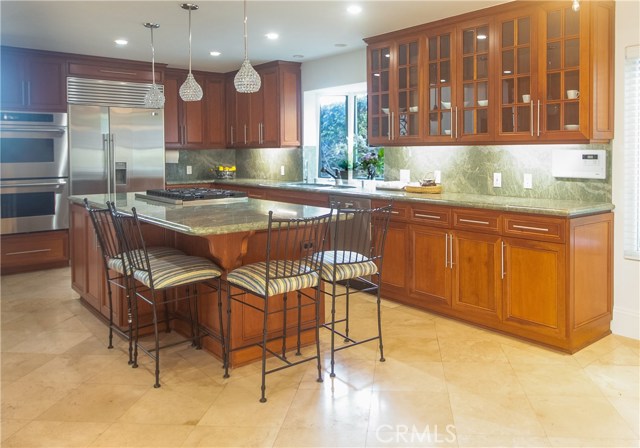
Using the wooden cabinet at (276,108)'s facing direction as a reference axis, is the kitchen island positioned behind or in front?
in front

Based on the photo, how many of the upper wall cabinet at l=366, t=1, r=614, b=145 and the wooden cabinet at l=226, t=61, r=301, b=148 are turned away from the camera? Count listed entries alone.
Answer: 0

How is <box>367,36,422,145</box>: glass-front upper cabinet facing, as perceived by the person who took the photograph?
facing the viewer and to the left of the viewer

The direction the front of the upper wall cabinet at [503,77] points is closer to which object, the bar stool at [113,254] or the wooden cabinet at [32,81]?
the bar stool

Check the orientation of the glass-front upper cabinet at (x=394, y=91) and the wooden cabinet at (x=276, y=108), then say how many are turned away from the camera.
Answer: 0

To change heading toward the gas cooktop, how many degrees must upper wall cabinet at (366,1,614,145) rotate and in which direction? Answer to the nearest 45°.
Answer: approximately 45° to its right

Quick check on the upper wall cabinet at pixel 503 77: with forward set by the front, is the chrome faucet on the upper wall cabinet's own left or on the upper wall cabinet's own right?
on the upper wall cabinet's own right

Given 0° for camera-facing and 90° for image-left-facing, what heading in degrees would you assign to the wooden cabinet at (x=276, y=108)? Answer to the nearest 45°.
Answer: approximately 45°

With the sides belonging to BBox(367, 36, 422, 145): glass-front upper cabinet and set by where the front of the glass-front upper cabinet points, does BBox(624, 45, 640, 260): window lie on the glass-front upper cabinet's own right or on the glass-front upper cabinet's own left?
on the glass-front upper cabinet's own left

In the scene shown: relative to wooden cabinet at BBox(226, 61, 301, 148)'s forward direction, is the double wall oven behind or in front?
in front
